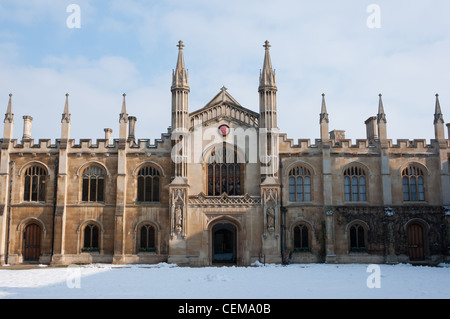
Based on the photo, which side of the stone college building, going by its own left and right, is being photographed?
front
